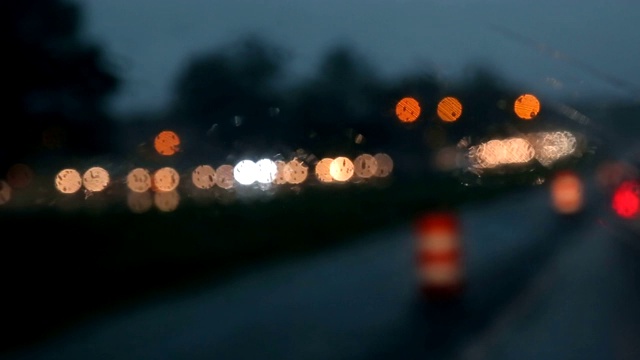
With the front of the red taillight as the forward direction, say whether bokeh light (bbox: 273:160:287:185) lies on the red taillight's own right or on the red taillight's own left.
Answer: on the red taillight's own right

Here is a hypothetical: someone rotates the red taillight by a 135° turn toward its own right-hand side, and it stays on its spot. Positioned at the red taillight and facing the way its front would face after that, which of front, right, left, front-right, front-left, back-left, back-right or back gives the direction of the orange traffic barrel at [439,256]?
left

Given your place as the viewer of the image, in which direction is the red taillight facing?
facing the viewer
